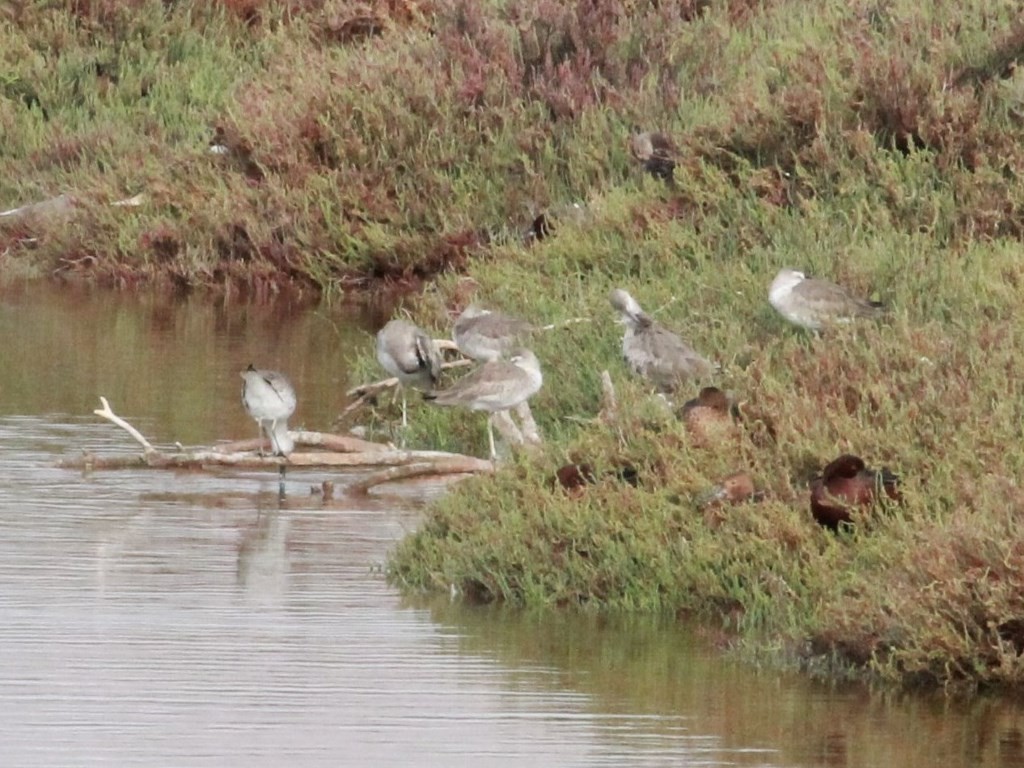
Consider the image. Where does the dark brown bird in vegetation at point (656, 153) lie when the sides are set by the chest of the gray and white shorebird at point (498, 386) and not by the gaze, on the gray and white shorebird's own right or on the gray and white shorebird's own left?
on the gray and white shorebird's own left

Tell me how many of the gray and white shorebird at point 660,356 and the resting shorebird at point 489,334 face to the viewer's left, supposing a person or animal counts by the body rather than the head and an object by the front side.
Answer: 2

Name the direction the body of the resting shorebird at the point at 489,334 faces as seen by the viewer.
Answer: to the viewer's left

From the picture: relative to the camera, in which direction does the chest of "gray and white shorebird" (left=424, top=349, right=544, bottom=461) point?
to the viewer's right

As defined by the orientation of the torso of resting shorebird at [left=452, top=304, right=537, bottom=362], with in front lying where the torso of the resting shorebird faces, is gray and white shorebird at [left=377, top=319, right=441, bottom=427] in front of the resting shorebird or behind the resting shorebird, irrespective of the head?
in front

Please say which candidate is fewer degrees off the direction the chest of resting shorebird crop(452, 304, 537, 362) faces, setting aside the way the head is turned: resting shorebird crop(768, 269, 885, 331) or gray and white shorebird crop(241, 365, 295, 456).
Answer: the gray and white shorebird

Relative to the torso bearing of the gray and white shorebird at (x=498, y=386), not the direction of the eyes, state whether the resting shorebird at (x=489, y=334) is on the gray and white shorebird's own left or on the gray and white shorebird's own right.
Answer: on the gray and white shorebird's own left

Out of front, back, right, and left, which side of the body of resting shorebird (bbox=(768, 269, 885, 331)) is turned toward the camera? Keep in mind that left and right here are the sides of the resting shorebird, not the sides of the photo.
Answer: left

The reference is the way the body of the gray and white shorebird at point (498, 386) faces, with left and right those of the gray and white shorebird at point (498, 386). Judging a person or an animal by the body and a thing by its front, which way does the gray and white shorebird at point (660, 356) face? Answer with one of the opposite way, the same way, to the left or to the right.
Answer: the opposite way

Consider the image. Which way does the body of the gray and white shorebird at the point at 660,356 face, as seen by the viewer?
to the viewer's left

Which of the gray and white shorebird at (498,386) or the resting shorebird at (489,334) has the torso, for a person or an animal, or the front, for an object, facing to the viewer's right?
the gray and white shorebird

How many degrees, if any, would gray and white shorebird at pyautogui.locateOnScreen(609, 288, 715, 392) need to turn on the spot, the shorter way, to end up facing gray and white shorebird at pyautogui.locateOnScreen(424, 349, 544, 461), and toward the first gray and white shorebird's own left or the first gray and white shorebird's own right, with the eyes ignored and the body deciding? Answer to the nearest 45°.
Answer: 0° — it already faces it
